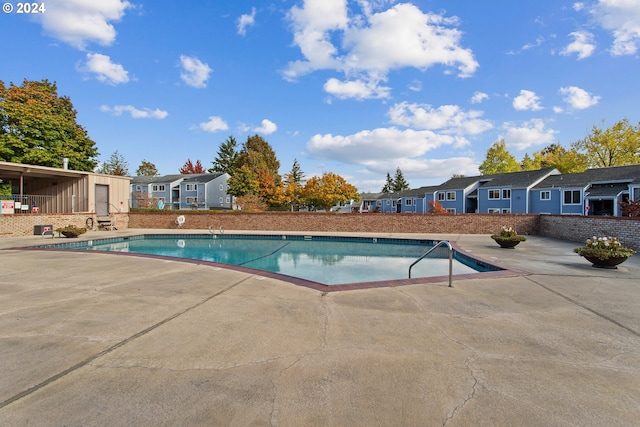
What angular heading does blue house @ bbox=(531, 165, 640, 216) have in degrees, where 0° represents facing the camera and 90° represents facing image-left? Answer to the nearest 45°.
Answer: approximately 45°

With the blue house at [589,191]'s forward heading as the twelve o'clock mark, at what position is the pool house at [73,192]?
The pool house is roughly at 12 o'clock from the blue house.

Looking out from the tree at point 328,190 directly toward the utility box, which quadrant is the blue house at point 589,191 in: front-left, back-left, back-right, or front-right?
front-left

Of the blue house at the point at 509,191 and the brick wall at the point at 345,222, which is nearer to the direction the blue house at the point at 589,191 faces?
the brick wall

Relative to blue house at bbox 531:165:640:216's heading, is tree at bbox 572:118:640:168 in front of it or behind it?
behind

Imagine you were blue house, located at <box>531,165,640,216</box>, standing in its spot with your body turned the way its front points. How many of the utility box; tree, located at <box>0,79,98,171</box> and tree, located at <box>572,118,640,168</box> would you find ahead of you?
2

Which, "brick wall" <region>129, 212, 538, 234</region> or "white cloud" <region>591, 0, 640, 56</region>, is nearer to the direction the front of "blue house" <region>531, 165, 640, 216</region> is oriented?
the brick wall

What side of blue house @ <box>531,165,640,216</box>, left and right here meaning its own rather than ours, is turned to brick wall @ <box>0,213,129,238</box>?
front

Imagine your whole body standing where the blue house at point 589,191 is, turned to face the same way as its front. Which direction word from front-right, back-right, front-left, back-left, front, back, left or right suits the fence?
front

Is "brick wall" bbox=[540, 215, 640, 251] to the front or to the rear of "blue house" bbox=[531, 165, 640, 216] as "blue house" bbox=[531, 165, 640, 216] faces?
to the front
